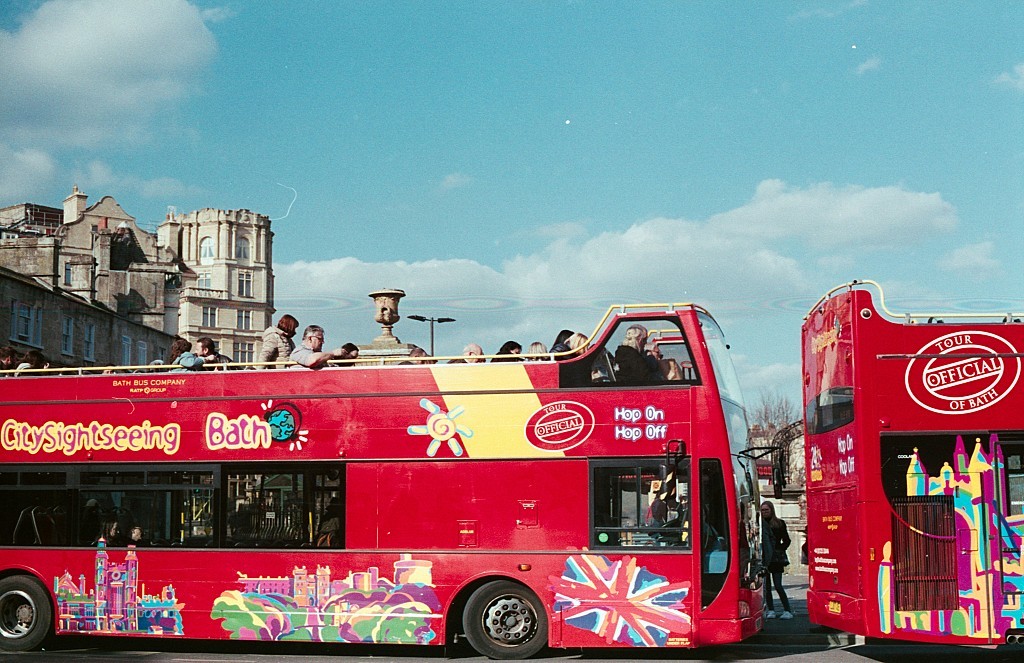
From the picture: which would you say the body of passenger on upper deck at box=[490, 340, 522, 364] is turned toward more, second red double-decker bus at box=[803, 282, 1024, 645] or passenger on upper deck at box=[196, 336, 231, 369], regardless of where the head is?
the second red double-decker bus

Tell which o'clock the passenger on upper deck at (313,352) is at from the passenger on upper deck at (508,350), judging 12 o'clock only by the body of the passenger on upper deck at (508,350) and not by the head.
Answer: the passenger on upper deck at (313,352) is roughly at 6 o'clock from the passenger on upper deck at (508,350).

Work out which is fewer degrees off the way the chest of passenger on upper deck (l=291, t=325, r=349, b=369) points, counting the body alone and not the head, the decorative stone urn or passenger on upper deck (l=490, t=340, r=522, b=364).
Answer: the passenger on upper deck

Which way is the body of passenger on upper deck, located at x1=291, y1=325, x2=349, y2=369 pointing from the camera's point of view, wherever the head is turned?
to the viewer's right

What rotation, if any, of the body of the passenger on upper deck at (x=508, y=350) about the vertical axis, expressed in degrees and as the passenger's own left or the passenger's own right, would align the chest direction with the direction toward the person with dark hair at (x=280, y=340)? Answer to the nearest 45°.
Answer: approximately 180°

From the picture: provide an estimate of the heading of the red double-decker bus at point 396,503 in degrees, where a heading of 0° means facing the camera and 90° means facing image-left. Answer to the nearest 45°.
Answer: approximately 270°

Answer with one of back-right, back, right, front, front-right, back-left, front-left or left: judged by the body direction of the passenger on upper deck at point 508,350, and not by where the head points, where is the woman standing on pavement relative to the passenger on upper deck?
front-left

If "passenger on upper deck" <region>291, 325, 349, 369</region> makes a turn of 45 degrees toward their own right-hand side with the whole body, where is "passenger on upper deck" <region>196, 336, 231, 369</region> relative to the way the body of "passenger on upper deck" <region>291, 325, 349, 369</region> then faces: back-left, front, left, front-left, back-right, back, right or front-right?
back

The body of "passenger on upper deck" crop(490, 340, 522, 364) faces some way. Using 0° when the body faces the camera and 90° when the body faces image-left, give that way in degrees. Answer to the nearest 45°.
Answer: approximately 270°

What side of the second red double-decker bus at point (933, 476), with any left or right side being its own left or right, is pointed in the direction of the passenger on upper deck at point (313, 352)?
back
